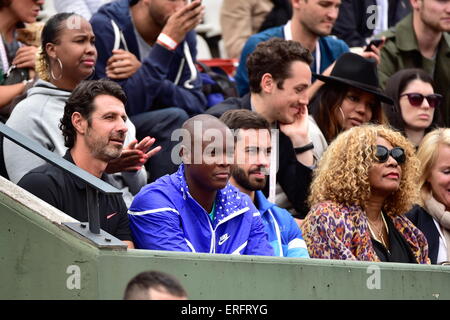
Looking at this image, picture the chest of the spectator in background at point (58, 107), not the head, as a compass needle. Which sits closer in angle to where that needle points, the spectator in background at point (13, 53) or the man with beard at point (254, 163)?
the man with beard

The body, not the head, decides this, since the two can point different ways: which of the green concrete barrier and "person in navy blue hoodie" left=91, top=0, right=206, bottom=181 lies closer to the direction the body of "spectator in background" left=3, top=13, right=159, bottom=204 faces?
the green concrete barrier

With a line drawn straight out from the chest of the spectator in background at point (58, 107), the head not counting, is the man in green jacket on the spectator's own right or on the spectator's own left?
on the spectator's own left

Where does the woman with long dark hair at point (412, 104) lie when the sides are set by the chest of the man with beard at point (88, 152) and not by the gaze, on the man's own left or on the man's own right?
on the man's own left

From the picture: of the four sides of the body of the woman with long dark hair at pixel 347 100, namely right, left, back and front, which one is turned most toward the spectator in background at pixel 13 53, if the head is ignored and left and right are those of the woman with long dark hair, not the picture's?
right

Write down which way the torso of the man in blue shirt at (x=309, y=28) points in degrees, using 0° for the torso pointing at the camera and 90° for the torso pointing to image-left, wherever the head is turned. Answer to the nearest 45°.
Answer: approximately 315°

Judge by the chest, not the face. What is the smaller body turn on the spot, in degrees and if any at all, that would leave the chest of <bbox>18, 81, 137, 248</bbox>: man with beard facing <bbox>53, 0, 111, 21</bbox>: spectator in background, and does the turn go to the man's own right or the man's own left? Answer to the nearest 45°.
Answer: approximately 135° to the man's own left

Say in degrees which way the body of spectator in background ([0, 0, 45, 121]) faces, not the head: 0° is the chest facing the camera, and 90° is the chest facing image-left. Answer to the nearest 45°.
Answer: approximately 315°
